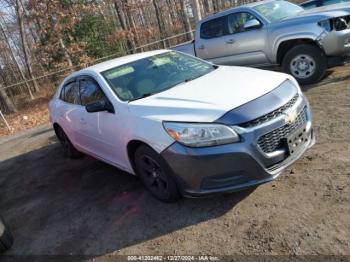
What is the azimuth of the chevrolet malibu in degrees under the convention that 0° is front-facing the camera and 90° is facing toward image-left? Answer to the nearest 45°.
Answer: approximately 315°

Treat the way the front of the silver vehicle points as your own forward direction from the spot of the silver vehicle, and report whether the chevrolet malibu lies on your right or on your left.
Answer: on your right

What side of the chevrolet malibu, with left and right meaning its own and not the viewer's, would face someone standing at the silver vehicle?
left

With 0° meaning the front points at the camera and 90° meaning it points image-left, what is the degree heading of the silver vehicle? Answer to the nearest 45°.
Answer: approximately 315°
